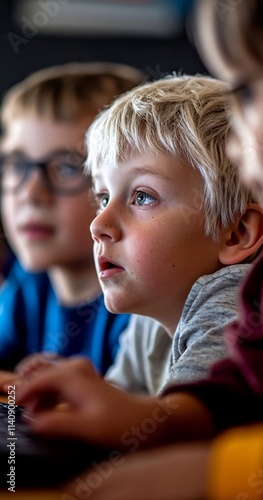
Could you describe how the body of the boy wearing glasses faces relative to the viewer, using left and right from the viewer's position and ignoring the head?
facing the viewer and to the left of the viewer
